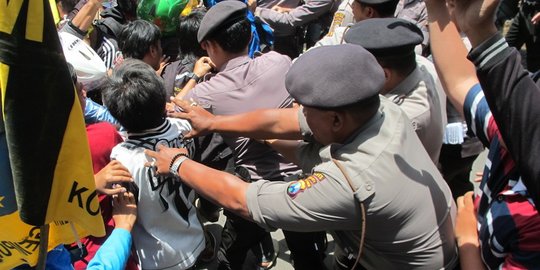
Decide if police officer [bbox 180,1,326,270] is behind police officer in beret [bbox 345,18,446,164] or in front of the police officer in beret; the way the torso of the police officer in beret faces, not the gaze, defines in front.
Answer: in front

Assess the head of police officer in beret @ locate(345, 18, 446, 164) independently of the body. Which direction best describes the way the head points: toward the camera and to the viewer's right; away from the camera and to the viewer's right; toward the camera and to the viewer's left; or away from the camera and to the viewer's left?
away from the camera and to the viewer's left

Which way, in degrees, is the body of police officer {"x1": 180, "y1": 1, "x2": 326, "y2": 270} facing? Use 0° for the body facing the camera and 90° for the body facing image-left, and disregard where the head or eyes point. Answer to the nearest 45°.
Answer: approximately 135°

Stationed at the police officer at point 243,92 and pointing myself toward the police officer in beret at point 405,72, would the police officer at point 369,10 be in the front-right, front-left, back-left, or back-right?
front-left

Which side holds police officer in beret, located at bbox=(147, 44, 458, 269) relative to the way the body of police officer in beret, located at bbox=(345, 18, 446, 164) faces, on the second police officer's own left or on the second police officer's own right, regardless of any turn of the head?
on the second police officer's own left

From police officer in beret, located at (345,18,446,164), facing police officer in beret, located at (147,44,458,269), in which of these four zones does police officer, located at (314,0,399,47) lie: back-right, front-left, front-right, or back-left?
back-right

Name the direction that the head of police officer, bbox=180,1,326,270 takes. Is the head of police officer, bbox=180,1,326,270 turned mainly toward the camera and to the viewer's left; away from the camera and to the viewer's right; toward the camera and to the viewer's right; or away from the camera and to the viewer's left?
away from the camera and to the viewer's left

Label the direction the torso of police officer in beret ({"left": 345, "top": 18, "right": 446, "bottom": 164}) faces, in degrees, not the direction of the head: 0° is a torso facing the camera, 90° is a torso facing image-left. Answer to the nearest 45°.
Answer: approximately 90°

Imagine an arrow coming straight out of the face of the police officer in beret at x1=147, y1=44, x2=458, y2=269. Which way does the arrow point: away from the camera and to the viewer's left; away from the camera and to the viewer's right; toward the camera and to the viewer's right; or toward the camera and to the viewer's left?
away from the camera and to the viewer's left

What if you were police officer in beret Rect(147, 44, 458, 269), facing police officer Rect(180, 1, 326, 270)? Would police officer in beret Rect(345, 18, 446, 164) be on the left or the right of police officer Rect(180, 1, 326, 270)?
right

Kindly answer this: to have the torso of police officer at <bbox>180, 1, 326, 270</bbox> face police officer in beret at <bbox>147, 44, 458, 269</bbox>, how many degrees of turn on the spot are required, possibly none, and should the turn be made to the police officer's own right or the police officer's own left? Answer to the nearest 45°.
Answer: approximately 135° to the police officer's own left

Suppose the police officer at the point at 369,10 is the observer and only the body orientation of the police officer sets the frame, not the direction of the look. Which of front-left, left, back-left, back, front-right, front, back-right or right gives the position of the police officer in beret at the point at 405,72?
left
